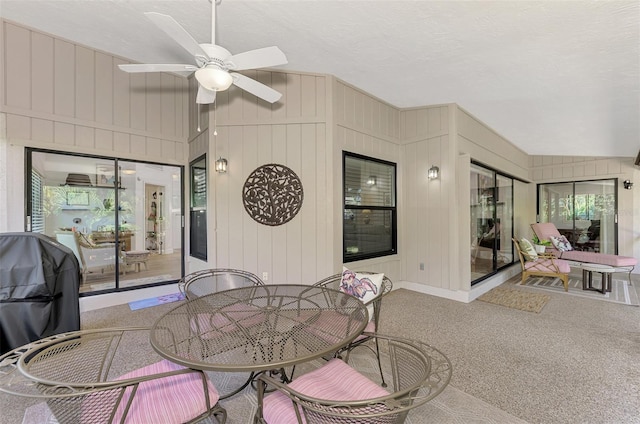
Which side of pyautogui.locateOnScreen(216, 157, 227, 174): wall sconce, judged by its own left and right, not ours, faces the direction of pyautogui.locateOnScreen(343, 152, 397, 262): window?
left

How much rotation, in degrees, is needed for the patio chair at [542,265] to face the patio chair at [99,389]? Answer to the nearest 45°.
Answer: approximately 90° to its right

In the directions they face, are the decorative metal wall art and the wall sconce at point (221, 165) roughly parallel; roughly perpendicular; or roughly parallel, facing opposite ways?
roughly parallel

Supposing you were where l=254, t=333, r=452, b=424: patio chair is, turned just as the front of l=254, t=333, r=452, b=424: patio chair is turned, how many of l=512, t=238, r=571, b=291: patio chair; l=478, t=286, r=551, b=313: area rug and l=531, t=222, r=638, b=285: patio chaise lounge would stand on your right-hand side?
3

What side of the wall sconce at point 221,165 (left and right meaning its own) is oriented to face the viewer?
front

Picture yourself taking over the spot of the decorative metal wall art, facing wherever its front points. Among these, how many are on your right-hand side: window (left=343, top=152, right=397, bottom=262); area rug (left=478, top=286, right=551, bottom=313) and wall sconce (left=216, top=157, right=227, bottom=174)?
1

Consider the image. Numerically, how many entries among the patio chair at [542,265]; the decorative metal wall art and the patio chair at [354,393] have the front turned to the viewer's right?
1

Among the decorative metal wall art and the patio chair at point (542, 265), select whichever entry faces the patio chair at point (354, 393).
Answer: the decorative metal wall art

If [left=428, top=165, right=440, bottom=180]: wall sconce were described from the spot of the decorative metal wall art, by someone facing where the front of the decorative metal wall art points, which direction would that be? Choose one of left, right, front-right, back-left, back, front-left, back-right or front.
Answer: left

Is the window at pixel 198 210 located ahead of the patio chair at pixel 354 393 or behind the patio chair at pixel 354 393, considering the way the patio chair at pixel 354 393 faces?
ahead

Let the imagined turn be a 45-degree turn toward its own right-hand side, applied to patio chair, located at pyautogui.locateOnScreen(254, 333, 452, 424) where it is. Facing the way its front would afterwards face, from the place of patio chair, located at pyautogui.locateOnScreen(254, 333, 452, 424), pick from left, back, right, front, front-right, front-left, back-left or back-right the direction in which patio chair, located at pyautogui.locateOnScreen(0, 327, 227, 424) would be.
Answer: left

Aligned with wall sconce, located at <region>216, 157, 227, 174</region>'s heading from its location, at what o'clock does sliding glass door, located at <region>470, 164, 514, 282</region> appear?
The sliding glass door is roughly at 9 o'clock from the wall sconce.

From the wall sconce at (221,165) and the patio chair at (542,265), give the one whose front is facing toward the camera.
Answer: the wall sconce

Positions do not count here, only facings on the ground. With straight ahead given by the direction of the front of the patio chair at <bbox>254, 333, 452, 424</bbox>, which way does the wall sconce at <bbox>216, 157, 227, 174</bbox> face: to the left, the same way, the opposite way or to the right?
the opposite way

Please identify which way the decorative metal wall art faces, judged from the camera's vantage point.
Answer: facing the viewer
